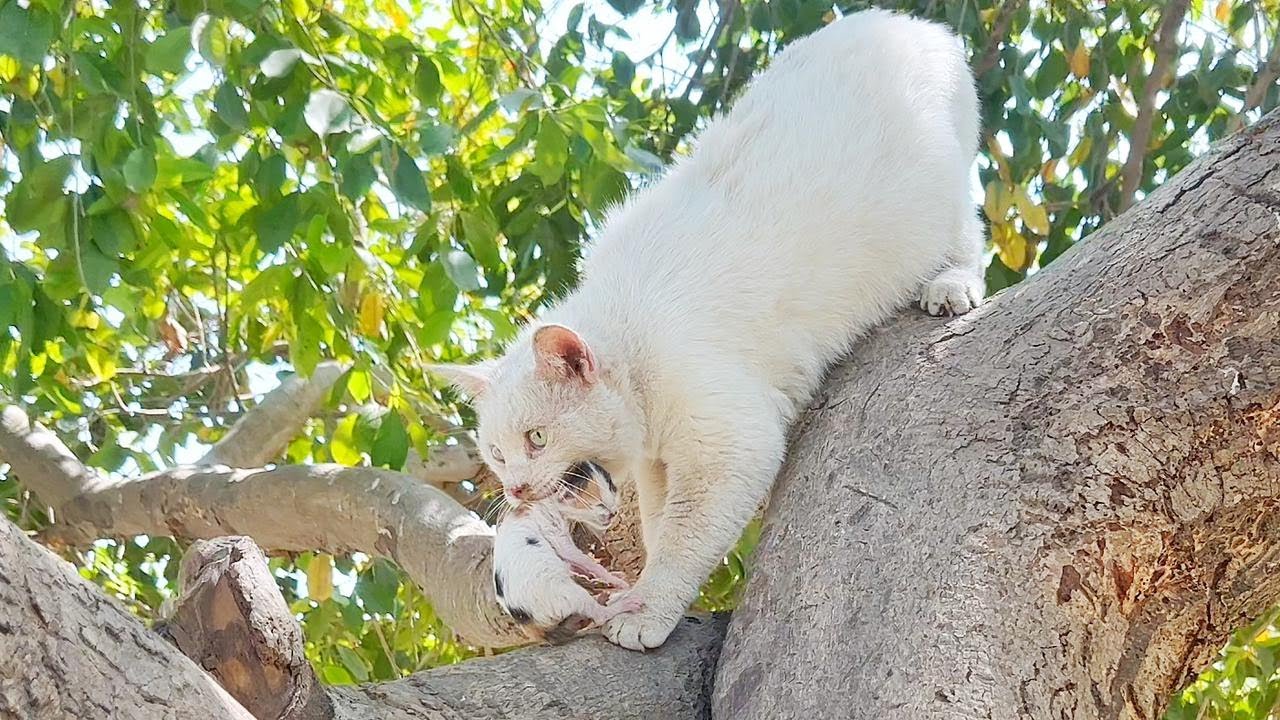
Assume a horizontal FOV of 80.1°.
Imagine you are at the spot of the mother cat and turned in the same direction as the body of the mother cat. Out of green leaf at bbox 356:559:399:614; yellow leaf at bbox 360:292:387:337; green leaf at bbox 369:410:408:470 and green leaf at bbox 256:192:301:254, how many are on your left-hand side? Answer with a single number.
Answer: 0

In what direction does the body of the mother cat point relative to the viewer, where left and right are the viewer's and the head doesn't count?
facing the viewer and to the left of the viewer

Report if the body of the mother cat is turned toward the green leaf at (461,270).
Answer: no

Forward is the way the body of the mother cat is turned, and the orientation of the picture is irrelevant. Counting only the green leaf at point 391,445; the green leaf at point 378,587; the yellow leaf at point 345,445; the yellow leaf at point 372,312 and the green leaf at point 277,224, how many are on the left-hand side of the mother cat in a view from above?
0

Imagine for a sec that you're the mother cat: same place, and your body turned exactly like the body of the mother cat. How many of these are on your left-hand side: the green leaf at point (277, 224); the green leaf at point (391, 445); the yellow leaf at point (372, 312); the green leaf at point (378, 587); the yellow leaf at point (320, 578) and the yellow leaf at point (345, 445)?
0

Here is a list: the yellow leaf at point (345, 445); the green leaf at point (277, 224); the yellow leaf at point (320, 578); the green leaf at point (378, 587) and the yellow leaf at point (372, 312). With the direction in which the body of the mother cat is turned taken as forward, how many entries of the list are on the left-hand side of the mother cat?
0

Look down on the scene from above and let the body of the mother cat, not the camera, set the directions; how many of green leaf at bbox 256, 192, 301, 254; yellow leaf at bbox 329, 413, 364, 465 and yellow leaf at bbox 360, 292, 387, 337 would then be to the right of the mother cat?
3

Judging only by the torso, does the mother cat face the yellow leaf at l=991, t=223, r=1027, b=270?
no

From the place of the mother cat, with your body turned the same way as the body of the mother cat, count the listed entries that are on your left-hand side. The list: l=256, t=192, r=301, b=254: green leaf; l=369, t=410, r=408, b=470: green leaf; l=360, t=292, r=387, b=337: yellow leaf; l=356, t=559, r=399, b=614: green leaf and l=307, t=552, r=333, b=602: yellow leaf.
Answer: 0

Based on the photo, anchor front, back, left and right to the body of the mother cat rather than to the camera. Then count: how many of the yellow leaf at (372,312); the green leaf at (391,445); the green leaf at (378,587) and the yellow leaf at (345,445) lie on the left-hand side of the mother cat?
0

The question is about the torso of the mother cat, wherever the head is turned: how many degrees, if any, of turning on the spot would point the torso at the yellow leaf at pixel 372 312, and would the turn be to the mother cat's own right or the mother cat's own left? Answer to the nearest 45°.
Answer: approximately 90° to the mother cat's own right
